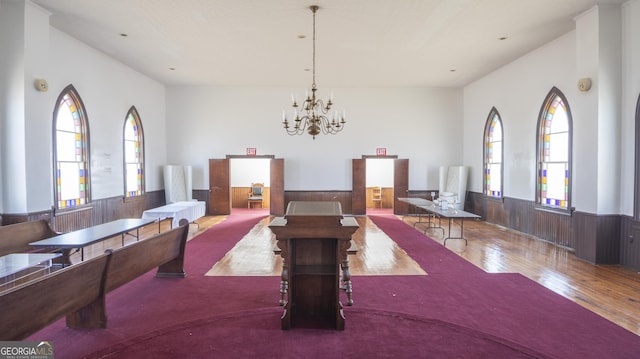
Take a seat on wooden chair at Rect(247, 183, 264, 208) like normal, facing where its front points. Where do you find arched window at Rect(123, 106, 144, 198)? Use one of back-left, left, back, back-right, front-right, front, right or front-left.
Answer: front

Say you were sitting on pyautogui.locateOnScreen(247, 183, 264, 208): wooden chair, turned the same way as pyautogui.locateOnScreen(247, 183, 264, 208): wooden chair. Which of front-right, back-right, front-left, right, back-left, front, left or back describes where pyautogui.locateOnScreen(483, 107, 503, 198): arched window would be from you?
left

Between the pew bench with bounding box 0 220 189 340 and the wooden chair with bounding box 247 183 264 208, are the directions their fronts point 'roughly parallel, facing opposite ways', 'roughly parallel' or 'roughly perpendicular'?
roughly perpendicular

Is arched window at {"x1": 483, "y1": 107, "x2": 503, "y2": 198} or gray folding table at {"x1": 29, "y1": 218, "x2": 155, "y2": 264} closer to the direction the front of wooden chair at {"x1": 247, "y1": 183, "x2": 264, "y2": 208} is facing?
the gray folding table

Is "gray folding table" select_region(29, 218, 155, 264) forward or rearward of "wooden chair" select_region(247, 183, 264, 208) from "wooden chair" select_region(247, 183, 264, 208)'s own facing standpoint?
forward

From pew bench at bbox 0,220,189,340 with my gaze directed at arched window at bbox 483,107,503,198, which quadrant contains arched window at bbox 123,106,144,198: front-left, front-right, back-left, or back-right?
front-left

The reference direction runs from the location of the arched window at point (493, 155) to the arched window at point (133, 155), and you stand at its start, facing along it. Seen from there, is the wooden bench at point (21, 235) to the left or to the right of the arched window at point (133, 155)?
left

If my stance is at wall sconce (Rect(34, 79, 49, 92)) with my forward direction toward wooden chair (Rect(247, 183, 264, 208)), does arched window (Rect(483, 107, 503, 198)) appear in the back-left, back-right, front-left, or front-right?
front-right

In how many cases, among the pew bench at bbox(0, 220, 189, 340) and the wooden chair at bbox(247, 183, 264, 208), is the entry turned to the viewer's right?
0

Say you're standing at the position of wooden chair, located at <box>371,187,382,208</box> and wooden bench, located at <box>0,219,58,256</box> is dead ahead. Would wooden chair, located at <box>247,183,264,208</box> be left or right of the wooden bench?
right

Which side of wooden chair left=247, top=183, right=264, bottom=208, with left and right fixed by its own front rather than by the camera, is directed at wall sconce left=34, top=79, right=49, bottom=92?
front
